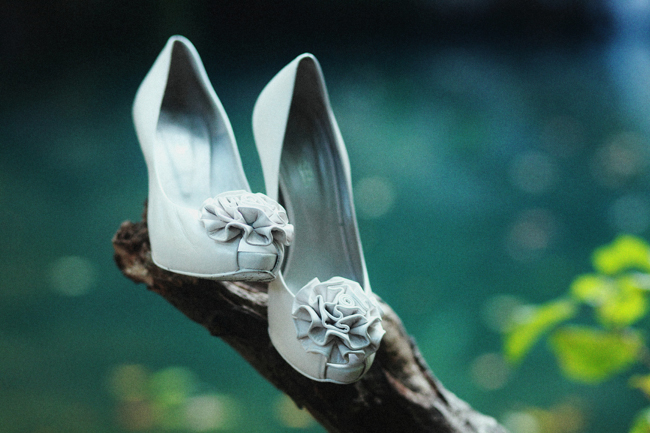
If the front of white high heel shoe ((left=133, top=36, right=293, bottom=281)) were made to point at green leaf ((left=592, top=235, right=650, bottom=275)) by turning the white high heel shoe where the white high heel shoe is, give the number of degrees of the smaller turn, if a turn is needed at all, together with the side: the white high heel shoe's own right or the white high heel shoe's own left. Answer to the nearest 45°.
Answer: approximately 45° to the white high heel shoe's own left

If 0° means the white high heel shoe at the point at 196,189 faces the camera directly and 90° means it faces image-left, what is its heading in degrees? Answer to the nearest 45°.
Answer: approximately 315°
